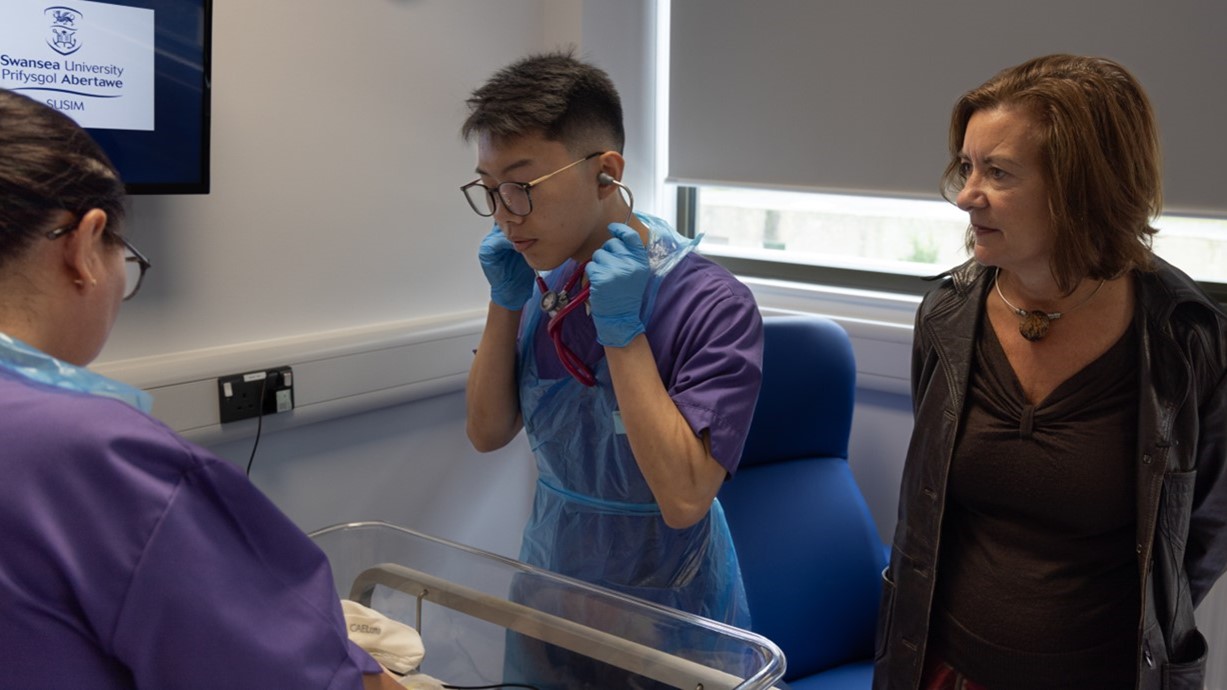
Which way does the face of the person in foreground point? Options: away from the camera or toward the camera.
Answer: away from the camera

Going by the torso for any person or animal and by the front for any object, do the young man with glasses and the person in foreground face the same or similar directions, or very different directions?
very different directions

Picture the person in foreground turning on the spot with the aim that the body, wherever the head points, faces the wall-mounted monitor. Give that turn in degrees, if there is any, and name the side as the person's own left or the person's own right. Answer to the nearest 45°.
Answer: approximately 45° to the person's own left

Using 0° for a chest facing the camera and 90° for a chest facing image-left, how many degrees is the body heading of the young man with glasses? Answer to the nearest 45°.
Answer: approximately 45°

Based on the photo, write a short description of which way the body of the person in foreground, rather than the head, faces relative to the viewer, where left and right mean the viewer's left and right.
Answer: facing away from the viewer and to the right of the viewer

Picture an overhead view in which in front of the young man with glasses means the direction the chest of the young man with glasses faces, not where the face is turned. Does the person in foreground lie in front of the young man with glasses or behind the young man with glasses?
in front
